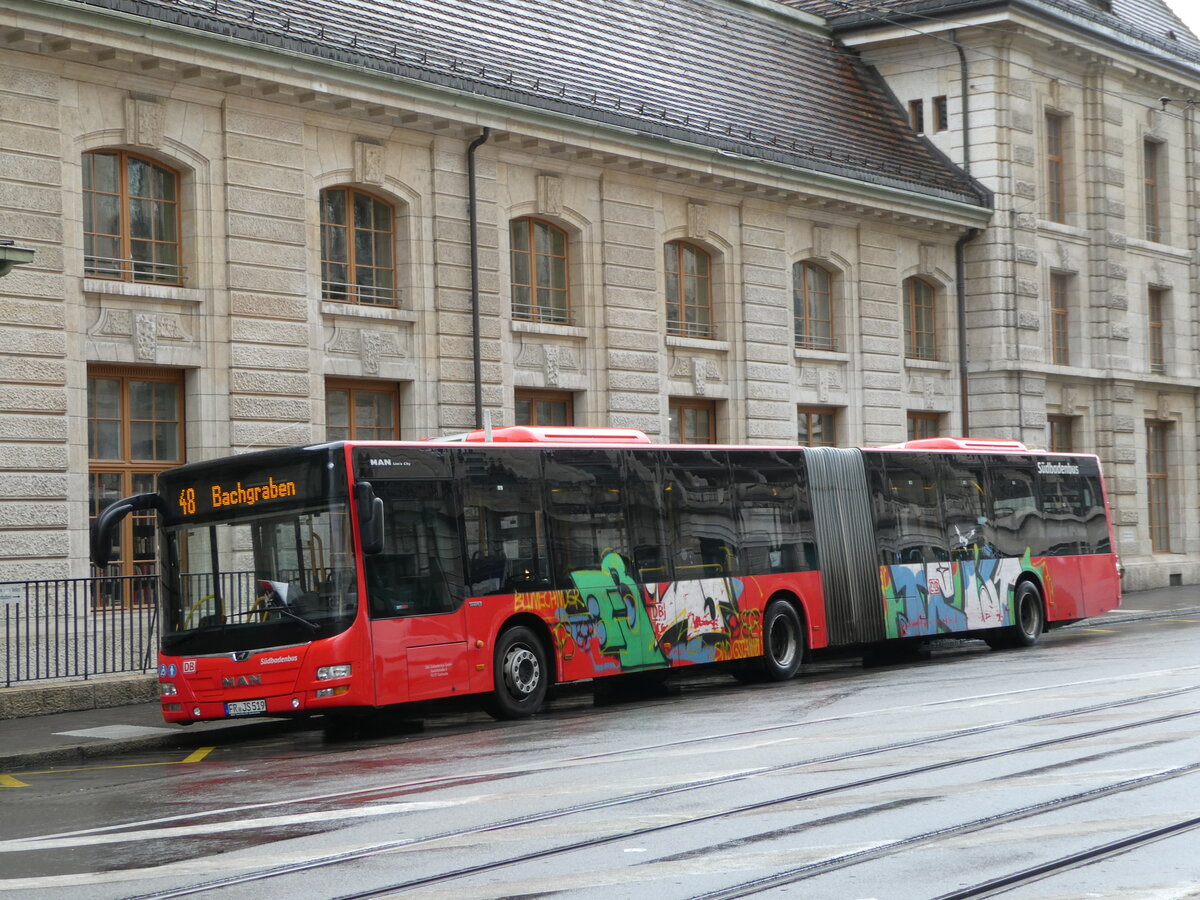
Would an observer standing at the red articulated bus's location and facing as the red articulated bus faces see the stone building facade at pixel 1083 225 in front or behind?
behind

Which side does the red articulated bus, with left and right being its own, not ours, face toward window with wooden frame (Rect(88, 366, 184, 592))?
front

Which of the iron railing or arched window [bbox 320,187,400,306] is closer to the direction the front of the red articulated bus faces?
the iron railing

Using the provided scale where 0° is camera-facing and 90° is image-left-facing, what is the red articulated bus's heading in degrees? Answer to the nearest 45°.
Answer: approximately 45°

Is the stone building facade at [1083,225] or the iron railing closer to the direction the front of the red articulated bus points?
the iron railing

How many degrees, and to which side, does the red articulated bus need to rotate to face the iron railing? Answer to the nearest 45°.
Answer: approximately 45° to its right
